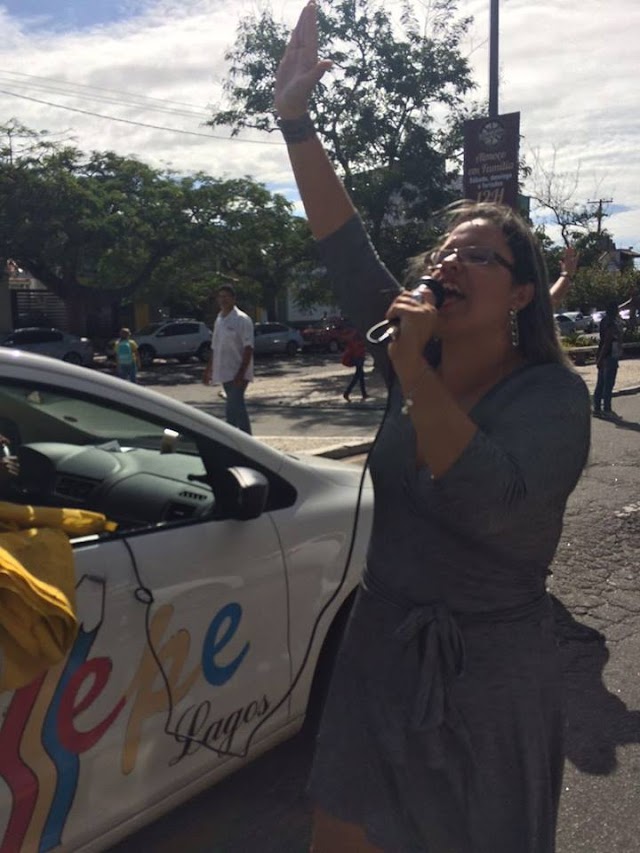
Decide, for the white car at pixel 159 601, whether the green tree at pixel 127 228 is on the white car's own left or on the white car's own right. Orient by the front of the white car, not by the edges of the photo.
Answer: on the white car's own left

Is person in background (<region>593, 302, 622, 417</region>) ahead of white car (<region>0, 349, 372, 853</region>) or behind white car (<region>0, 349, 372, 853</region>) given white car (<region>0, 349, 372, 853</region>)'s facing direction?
ahead

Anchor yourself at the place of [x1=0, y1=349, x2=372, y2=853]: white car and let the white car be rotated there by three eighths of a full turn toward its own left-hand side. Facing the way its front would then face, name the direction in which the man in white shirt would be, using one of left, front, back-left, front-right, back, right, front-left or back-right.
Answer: right

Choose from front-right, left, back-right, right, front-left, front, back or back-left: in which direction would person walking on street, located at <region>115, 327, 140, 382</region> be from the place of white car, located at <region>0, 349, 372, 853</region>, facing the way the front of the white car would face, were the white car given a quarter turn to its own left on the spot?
front-right

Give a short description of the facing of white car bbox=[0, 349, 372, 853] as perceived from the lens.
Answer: facing away from the viewer and to the right of the viewer

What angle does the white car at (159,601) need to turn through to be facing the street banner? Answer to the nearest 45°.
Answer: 0° — it already faces it

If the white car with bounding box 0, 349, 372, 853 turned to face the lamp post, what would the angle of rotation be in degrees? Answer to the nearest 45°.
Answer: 0° — it already faces it

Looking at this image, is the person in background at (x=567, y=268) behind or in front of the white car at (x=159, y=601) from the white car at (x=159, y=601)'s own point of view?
in front

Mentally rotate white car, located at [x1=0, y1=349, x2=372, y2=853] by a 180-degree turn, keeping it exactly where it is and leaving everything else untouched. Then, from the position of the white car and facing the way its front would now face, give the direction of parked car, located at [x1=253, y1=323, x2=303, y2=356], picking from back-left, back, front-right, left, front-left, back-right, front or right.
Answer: back-right

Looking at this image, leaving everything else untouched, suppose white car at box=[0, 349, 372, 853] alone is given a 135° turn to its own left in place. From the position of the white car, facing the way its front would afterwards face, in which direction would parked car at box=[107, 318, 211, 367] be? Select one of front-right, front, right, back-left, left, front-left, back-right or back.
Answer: right
